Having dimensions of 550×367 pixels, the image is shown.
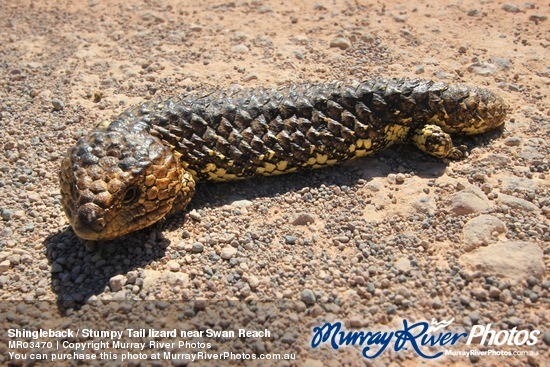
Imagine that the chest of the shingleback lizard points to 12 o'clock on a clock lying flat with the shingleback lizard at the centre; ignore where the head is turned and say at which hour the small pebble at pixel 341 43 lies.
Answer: The small pebble is roughly at 5 o'clock from the shingleback lizard.

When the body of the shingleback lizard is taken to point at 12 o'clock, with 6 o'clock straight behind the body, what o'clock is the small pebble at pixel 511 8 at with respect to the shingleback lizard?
The small pebble is roughly at 6 o'clock from the shingleback lizard.

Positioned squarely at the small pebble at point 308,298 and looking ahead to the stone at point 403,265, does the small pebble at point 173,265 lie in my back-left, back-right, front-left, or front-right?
back-left

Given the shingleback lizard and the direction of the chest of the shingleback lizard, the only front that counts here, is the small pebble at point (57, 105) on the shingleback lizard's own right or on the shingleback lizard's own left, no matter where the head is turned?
on the shingleback lizard's own right

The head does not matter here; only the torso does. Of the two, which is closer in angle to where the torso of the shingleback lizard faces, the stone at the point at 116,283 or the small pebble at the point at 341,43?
the stone

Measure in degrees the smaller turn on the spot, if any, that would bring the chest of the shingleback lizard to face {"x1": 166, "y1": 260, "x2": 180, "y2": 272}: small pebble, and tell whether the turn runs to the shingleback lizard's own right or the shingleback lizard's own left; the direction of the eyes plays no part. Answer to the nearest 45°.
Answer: approximately 45° to the shingleback lizard's own left

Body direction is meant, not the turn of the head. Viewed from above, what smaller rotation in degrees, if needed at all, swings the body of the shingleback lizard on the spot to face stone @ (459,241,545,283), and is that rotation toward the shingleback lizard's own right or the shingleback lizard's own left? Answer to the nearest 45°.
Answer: approximately 90° to the shingleback lizard's own left

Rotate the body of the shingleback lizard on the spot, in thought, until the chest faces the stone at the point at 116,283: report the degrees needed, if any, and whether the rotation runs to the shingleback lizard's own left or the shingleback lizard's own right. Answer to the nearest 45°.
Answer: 0° — it already faces it

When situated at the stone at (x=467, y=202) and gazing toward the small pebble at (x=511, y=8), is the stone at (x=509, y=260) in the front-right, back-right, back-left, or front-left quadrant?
back-right

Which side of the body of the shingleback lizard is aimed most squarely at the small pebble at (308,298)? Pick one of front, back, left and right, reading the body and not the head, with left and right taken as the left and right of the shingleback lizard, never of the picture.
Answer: left

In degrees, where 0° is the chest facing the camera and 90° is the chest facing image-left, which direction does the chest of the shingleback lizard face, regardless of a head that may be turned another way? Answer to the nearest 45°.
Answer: approximately 45°

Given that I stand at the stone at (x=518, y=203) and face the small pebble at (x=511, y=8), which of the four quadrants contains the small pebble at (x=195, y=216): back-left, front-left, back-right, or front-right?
back-left

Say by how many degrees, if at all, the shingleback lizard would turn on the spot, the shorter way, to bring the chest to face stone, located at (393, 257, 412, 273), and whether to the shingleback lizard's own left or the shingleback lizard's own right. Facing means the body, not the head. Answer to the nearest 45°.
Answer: approximately 90° to the shingleback lizard's own left

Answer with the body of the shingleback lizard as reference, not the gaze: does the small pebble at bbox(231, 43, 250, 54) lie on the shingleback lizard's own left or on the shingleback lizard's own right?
on the shingleback lizard's own right
